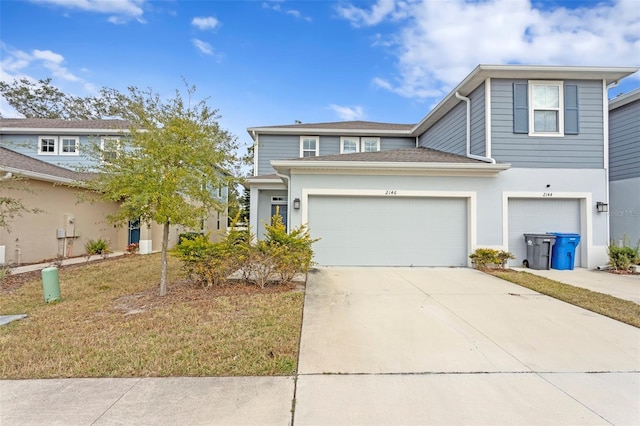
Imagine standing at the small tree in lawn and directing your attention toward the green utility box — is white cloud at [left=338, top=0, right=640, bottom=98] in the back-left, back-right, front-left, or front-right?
back-right

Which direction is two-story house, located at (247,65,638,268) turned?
toward the camera

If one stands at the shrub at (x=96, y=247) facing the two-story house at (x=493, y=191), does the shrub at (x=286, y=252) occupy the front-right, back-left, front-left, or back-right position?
front-right

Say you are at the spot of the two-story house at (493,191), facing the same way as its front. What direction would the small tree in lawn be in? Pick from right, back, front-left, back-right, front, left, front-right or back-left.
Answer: front-right

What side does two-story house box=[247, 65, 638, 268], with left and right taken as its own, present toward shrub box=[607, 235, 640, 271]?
left

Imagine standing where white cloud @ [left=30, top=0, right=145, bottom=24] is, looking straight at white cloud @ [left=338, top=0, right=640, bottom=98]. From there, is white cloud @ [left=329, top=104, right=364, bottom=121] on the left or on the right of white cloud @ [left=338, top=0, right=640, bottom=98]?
left

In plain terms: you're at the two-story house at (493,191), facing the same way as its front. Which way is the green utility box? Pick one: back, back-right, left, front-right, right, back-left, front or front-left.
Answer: front-right

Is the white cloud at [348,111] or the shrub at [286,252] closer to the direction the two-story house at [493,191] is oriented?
the shrub

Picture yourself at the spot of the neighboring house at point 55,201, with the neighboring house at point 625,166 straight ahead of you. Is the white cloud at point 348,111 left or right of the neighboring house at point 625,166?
left

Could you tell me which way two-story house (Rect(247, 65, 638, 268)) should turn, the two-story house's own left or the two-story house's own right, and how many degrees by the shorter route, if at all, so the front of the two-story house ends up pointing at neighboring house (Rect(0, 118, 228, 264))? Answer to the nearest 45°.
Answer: approximately 90° to the two-story house's own right

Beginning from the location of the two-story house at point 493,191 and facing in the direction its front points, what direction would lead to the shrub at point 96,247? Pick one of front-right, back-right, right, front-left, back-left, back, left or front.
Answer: right

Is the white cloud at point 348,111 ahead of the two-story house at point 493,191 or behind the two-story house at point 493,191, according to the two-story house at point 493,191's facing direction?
behind
